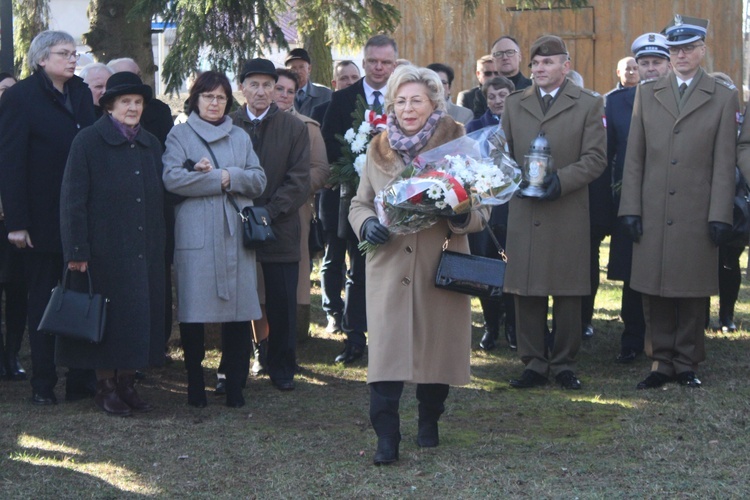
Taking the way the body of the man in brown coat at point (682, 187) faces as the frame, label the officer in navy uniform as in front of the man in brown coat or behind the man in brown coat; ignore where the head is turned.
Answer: behind

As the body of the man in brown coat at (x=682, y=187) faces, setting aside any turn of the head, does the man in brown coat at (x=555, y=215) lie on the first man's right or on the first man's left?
on the first man's right

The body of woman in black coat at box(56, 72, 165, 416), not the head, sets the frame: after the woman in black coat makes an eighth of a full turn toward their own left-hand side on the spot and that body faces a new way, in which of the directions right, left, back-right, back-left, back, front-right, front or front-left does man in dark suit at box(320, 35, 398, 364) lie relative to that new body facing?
front-left

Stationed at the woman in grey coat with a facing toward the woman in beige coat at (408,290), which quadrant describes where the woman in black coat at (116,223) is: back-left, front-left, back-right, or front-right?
back-right

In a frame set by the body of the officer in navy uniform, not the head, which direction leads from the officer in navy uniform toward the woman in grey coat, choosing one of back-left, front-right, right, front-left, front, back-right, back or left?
front-right

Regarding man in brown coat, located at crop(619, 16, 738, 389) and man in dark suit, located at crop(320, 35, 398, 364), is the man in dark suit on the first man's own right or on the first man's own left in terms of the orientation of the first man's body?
on the first man's own right

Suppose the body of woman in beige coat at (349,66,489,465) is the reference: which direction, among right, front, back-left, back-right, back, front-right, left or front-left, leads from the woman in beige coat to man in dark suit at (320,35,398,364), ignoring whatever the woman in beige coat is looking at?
back

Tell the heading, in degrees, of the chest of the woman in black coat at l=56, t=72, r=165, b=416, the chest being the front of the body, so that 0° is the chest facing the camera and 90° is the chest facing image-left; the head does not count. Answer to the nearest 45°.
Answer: approximately 315°

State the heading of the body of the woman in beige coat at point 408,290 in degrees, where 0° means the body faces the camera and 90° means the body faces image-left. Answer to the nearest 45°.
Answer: approximately 0°

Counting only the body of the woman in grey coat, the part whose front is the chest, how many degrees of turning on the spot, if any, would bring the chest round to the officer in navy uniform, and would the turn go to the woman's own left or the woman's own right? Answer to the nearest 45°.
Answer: approximately 90° to the woman's own left
